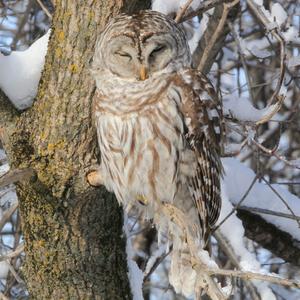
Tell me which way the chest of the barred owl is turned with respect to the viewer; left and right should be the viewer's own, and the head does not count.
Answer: facing the viewer and to the left of the viewer

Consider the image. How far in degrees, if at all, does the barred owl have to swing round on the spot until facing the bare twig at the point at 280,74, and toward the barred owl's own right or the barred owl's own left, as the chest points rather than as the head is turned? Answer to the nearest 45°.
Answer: approximately 135° to the barred owl's own left
